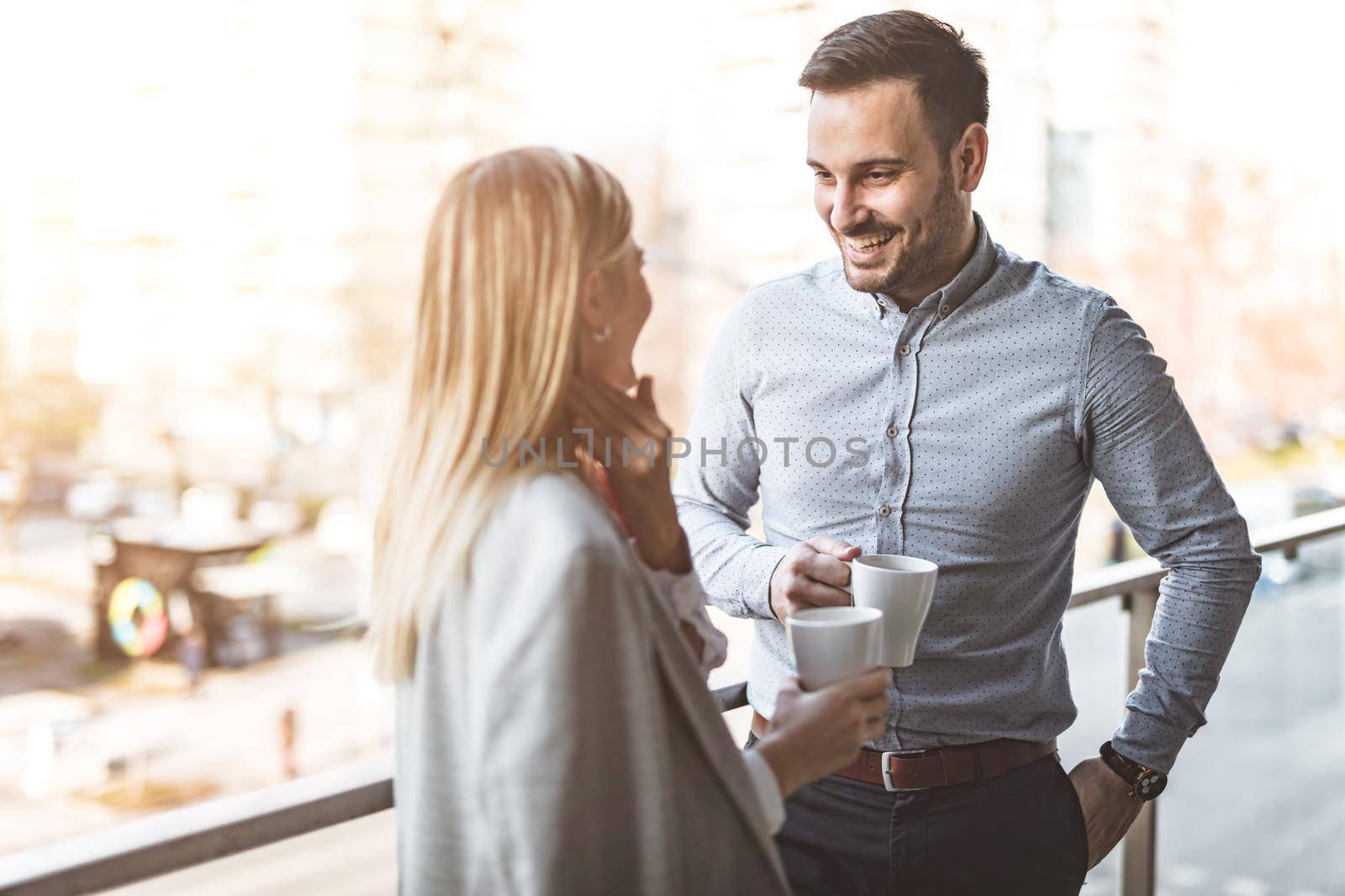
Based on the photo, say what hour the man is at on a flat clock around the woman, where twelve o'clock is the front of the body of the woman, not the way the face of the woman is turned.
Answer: The man is roughly at 12 o'clock from the woman.

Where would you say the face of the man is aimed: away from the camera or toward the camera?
toward the camera

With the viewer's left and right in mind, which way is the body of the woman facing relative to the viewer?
facing away from the viewer and to the right of the viewer

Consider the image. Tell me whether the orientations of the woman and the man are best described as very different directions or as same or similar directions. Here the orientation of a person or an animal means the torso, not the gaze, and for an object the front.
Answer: very different directions

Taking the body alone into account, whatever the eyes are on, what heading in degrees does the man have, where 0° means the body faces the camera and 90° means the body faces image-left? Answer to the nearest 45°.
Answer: approximately 45°
